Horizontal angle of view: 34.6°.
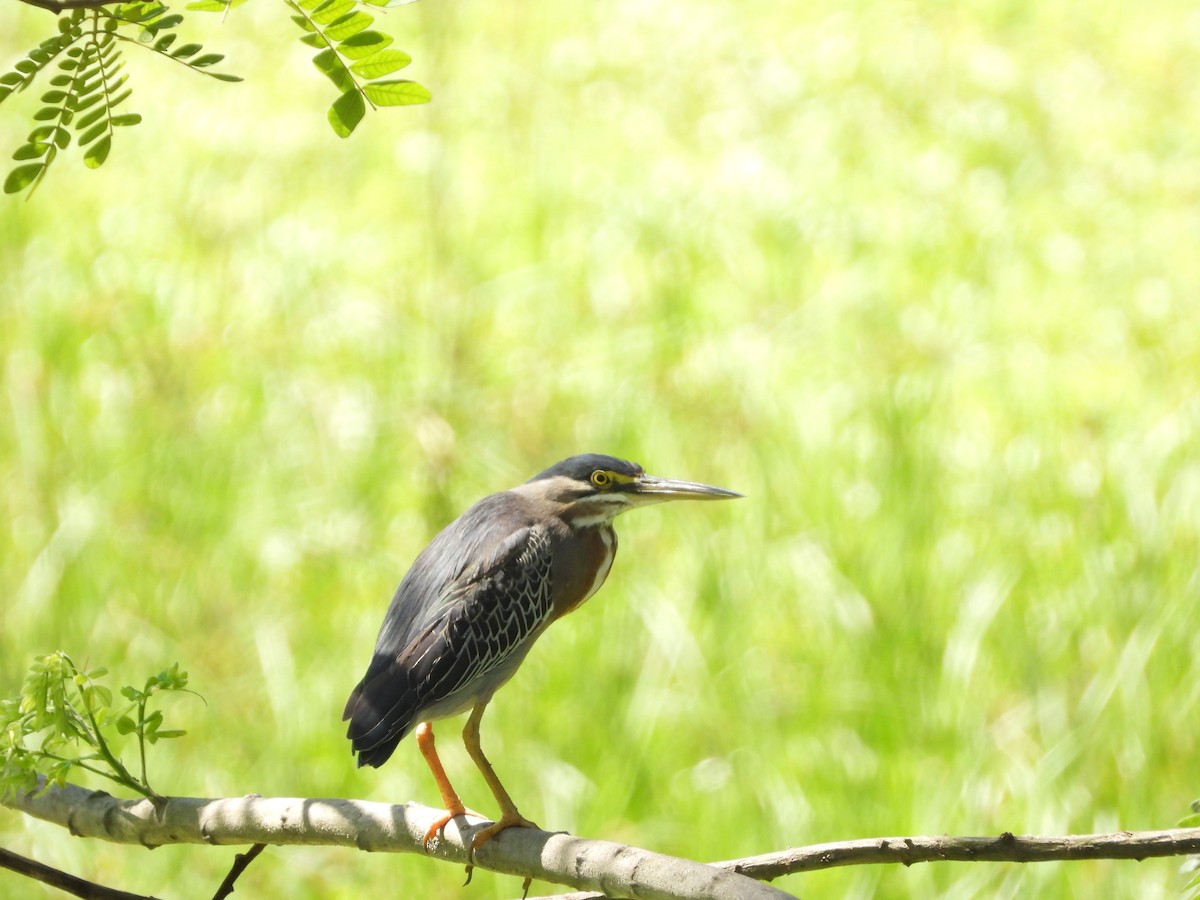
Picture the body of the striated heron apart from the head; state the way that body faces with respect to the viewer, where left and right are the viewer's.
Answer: facing to the right of the viewer

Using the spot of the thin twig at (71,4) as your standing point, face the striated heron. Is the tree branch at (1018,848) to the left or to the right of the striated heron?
right

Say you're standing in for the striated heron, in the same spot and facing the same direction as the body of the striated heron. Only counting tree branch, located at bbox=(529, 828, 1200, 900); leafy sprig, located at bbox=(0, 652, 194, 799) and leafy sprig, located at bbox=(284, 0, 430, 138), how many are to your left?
0

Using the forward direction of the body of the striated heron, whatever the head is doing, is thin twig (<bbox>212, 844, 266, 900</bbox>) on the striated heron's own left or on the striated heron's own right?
on the striated heron's own right

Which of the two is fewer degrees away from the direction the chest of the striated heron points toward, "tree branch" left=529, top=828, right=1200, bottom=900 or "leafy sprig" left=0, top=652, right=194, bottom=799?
the tree branch

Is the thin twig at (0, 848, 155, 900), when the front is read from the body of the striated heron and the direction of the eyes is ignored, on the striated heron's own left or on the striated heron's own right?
on the striated heron's own right
